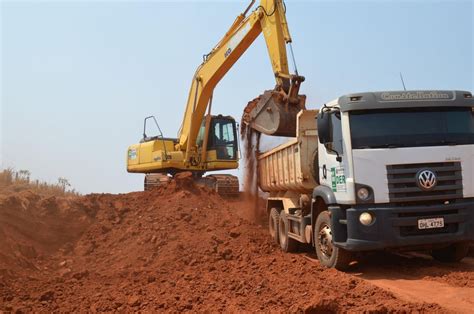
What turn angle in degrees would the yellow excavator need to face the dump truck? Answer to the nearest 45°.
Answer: approximately 45° to its right

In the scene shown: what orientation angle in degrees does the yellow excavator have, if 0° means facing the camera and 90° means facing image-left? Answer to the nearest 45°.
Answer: approximately 315°
